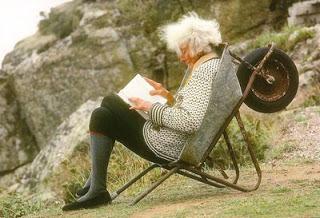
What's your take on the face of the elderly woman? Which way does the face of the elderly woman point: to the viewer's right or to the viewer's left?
to the viewer's left

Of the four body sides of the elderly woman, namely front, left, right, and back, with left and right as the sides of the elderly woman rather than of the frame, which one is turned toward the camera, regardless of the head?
left
